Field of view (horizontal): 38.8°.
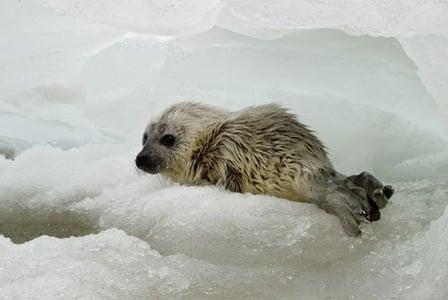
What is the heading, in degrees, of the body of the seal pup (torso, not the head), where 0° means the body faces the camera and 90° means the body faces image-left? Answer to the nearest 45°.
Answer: approximately 90°
